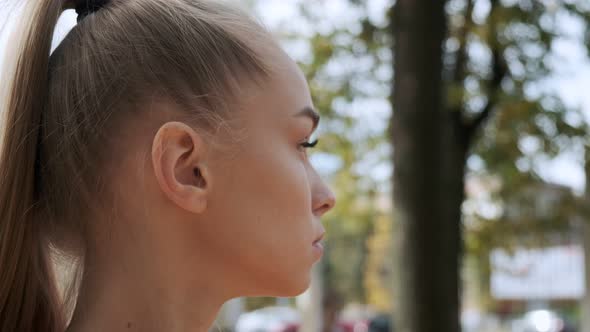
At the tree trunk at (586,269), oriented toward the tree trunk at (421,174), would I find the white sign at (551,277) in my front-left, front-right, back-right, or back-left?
back-right

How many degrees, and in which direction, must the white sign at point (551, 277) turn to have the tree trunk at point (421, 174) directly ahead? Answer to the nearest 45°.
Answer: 0° — it already faces it

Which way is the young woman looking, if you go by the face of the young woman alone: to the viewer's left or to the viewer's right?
to the viewer's right

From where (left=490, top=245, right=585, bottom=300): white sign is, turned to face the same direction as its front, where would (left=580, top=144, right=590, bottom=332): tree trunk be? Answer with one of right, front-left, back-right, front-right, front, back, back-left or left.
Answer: front

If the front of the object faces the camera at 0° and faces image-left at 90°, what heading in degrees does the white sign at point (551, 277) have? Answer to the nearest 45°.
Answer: approximately 0°

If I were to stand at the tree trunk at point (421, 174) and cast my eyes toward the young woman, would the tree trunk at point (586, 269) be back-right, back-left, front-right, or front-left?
back-left

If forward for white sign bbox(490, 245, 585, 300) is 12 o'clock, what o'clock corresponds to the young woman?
The young woman is roughly at 12 o'clock from the white sign.
